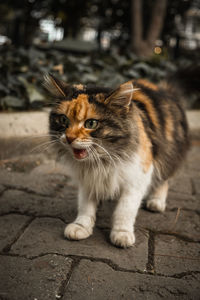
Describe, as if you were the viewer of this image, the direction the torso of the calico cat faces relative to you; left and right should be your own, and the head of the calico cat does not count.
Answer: facing the viewer and to the left of the viewer

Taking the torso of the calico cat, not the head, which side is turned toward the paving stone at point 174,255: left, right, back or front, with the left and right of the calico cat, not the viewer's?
left

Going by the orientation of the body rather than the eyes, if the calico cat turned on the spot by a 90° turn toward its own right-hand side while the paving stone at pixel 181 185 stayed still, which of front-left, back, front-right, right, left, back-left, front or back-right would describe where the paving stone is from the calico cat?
right

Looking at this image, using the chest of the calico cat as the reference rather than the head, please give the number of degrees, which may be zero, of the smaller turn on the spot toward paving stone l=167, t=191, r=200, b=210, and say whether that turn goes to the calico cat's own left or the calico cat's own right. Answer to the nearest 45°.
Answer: approximately 180°

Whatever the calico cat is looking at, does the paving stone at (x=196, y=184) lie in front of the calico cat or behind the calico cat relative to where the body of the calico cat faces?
behind

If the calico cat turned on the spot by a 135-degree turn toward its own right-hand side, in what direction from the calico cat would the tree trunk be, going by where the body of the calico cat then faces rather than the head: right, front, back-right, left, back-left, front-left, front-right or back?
front

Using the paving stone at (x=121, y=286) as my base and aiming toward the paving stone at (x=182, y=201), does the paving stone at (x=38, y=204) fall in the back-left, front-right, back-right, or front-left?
front-left

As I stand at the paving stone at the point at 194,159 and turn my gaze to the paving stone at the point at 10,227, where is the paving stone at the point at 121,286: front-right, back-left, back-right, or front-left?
front-left

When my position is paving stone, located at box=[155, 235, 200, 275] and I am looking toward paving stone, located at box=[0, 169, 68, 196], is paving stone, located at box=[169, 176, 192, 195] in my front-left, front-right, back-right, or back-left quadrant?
front-right

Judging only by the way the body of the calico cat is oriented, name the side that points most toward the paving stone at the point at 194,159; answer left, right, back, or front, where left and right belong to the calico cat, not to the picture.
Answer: back

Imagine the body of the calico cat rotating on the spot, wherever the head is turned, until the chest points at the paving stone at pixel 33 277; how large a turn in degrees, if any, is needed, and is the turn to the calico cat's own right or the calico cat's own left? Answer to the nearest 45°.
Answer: approximately 45° to the calico cat's own left

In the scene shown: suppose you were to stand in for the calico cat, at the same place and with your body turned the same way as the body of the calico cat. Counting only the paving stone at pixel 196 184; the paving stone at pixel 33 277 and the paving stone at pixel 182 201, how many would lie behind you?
2

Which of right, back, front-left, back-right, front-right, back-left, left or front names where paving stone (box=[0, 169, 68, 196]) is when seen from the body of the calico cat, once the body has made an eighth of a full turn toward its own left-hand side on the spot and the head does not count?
back-right
